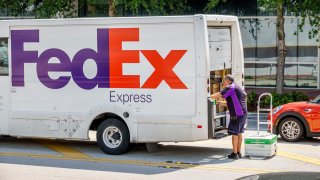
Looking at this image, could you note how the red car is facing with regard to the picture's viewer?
facing to the left of the viewer

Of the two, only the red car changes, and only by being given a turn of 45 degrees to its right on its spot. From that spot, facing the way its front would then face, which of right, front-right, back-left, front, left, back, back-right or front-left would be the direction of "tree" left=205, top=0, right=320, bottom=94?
front-right

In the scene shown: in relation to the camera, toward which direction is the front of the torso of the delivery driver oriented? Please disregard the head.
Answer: to the viewer's left

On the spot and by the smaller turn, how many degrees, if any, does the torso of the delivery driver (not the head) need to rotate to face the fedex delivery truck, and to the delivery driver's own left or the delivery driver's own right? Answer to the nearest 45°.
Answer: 0° — they already face it

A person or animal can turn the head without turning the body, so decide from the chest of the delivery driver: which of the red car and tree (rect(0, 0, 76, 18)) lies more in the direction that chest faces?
the tree

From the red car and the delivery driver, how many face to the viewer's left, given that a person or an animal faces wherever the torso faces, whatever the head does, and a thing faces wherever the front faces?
2

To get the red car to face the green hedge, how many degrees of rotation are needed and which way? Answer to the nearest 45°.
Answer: approximately 90° to its right

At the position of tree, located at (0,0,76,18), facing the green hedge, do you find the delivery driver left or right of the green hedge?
right

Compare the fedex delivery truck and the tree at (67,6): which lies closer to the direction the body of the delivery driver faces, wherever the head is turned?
the fedex delivery truck

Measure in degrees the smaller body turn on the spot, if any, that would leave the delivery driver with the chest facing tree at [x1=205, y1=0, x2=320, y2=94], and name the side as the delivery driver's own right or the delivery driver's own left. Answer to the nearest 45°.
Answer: approximately 90° to the delivery driver's own right

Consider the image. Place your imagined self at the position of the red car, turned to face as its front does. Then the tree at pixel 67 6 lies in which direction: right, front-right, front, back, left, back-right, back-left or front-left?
front-right

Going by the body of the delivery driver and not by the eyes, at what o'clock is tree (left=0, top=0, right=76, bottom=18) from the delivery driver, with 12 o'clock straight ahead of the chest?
The tree is roughly at 2 o'clock from the delivery driver.

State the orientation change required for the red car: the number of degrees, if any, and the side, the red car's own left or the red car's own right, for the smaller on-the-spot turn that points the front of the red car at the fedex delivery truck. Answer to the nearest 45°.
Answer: approximately 45° to the red car's own left

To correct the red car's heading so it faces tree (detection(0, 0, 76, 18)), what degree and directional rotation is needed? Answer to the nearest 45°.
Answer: approximately 45° to its right
